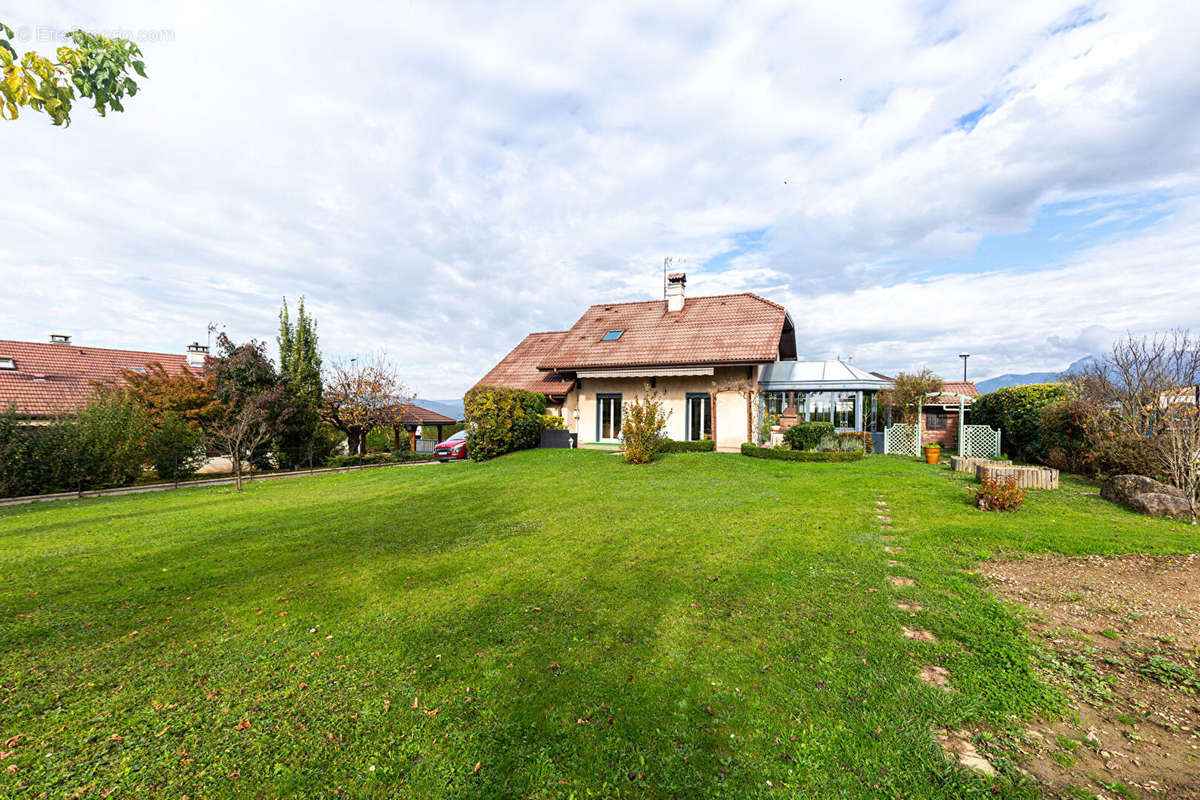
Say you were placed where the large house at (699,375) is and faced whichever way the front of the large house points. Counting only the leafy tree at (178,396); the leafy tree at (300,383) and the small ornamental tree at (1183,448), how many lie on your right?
2

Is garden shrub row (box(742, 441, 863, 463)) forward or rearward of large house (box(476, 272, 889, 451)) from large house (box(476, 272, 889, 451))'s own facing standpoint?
forward

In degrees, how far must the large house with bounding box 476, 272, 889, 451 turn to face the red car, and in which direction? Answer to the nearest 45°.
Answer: approximately 90° to its right

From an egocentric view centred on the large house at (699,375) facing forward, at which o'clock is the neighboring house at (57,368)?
The neighboring house is roughly at 3 o'clock from the large house.

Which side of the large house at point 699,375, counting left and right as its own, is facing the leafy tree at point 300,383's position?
right

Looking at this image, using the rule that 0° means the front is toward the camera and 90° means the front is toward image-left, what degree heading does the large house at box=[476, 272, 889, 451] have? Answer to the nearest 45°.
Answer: approximately 0°

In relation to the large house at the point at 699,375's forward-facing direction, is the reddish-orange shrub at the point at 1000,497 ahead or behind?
ahead

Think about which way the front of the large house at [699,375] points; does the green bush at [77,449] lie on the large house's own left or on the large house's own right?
on the large house's own right

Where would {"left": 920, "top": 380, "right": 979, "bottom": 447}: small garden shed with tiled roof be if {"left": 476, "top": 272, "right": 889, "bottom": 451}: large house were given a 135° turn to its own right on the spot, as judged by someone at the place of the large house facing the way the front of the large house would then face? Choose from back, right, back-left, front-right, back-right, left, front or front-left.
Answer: right

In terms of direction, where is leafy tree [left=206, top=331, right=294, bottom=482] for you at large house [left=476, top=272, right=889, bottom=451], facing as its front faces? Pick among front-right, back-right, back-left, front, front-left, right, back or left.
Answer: right

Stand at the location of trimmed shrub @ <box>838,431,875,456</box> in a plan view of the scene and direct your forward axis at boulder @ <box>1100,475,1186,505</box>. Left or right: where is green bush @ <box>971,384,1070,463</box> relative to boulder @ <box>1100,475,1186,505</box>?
left

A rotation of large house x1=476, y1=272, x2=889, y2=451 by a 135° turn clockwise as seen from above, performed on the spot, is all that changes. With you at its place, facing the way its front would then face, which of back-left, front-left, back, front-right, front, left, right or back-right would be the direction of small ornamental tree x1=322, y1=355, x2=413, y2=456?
front-left
